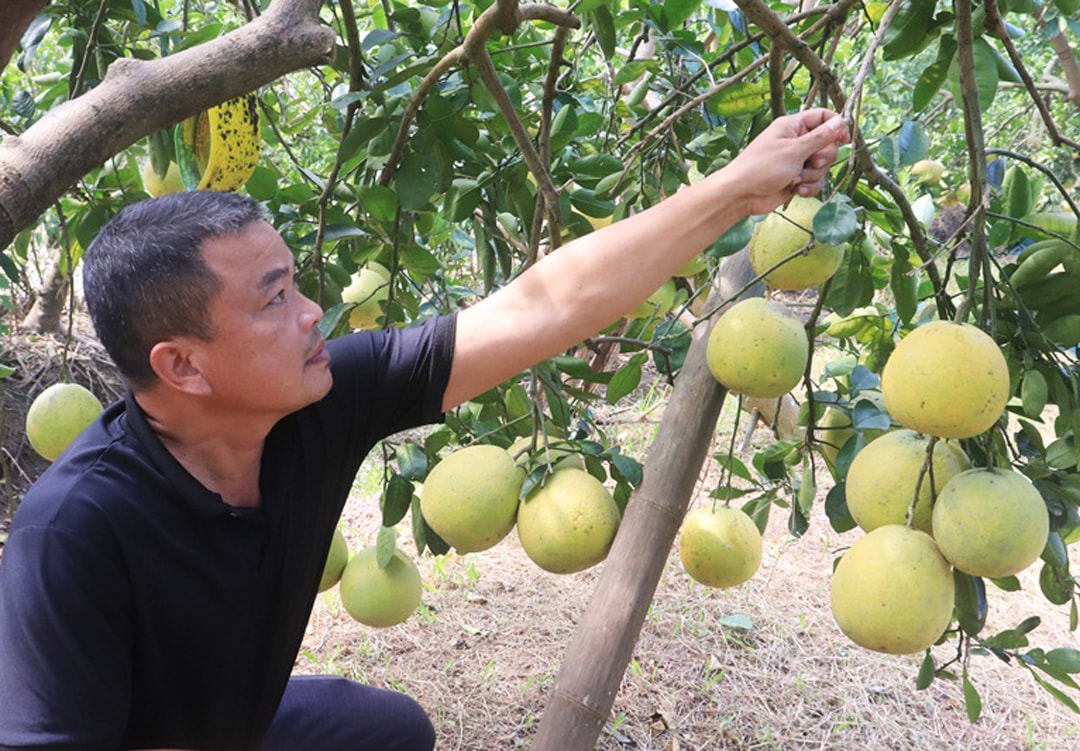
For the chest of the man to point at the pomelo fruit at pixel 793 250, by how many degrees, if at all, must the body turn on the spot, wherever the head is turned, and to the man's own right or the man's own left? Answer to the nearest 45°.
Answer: approximately 45° to the man's own left

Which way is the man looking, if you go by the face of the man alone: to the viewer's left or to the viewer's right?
to the viewer's right

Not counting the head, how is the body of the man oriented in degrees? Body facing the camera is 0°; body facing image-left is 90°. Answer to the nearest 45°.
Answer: approximately 315°

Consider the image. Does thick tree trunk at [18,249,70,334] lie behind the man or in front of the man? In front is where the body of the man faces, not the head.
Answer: behind

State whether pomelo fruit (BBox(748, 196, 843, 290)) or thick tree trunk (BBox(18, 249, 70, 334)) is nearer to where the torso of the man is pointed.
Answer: the pomelo fruit

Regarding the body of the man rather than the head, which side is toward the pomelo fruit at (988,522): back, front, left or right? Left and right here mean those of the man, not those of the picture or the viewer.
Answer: front

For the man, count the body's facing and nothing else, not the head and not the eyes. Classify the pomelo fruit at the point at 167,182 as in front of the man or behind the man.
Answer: behind

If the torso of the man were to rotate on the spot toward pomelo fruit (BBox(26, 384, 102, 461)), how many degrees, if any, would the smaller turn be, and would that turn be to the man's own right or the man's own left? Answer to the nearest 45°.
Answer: approximately 180°
